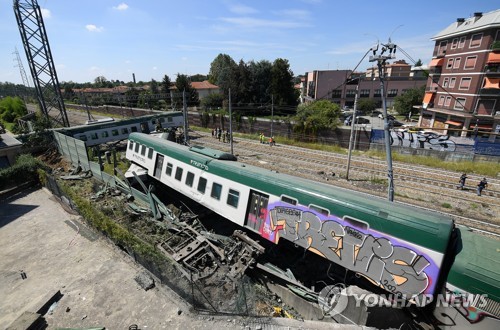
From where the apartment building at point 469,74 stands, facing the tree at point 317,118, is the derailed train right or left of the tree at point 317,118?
left
